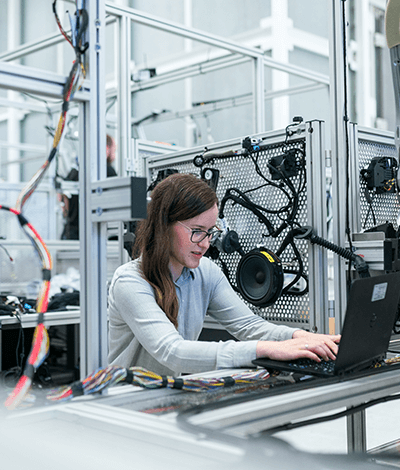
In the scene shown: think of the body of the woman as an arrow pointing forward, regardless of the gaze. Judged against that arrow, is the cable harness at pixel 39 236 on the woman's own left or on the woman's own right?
on the woman's own right

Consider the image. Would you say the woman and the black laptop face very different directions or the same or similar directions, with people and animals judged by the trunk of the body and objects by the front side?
very different directions

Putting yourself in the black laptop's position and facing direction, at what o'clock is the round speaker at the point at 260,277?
The round speaker is roughly at 1 o'clock from the black laptop.

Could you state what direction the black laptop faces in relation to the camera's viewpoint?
facing away from the viewer and to the left of the viewer

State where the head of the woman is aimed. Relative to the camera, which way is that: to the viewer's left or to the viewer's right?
to the viewer's right

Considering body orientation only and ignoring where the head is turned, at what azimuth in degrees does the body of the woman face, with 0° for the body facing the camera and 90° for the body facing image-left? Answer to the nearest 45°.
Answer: approximately 315°
